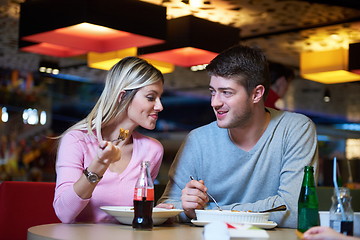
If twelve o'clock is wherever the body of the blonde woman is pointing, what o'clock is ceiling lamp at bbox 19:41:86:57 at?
The ceiling lamp is roughly at 7 o'clock from the blonde woman.

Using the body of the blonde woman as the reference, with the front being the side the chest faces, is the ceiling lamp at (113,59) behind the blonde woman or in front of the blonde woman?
behind

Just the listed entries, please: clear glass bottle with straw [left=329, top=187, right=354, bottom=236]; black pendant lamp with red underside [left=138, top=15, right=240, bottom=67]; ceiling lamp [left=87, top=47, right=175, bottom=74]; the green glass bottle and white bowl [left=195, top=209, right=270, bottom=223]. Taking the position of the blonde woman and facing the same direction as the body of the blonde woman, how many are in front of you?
3

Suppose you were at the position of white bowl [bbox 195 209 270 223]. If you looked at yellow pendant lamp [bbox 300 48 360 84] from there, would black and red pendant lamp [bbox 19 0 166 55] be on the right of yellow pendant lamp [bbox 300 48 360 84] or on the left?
left

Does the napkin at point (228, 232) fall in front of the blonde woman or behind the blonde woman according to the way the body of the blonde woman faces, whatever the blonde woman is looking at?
in front

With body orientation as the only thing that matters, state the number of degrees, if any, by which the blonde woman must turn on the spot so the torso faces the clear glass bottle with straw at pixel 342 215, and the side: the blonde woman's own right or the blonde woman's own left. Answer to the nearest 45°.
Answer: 0° — they already face it

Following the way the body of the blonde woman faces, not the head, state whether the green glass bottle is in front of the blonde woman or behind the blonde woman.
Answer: in front

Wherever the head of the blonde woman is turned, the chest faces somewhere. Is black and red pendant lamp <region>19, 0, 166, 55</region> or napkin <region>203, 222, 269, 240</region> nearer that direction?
the napkin

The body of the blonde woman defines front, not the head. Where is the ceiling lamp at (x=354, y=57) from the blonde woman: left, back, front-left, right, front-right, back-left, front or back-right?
left

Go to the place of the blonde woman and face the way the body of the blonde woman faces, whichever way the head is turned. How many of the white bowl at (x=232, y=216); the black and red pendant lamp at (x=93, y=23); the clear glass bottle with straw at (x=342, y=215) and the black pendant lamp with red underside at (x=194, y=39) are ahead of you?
2

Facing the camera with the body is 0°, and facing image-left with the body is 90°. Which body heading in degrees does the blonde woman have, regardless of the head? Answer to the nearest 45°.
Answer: approximately 315°

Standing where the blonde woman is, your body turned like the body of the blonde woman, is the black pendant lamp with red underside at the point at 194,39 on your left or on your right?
on your left

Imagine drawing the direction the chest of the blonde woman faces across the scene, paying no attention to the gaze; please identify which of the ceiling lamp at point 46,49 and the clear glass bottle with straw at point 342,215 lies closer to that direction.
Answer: the clear glass bottle with straw

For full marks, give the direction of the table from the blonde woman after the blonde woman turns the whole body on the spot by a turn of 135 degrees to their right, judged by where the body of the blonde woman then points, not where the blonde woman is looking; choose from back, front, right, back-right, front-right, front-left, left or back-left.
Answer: left
